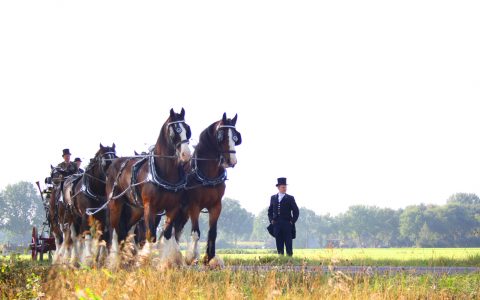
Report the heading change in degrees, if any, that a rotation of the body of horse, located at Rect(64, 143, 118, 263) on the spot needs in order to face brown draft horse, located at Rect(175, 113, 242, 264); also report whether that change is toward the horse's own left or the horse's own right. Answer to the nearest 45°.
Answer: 0° — it already faces it

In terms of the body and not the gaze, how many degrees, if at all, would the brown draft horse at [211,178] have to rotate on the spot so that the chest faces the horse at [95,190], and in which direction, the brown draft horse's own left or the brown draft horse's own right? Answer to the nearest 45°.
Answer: approximately 180°

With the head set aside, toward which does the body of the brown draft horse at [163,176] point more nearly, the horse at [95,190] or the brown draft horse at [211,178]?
the brown draft horse

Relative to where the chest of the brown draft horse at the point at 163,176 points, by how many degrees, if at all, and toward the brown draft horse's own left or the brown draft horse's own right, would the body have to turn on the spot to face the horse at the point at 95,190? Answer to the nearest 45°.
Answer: approximately 180°

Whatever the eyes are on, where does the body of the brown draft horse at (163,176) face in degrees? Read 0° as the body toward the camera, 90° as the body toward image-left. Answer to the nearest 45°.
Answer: approximately 315°

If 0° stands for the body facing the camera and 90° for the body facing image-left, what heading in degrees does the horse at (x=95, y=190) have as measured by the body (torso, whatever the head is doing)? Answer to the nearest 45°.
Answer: approximately 315°

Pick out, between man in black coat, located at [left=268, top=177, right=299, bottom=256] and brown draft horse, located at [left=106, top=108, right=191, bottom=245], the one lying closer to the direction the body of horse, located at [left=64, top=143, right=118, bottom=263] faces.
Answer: the brown draft horse

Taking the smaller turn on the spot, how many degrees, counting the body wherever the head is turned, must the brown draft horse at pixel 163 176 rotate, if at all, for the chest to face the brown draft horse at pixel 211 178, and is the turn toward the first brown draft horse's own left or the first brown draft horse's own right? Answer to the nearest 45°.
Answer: approximately 45° to the first brown draft horse's own left
